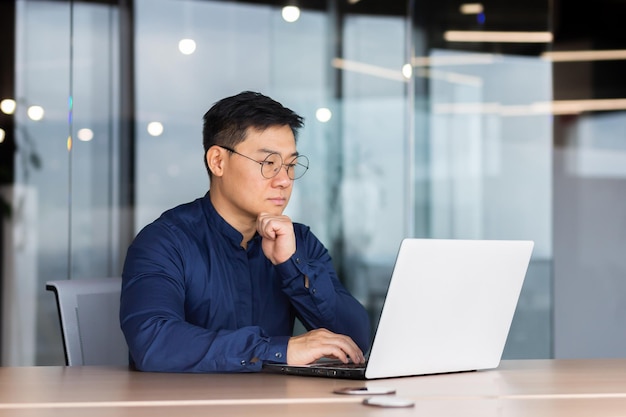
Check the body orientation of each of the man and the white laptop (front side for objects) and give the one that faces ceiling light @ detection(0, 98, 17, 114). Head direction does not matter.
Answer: the white laptop

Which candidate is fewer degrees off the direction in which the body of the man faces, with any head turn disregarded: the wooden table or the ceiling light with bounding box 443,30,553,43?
the wooden table

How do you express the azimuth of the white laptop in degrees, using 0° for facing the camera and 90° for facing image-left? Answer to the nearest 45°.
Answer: approximately 135°

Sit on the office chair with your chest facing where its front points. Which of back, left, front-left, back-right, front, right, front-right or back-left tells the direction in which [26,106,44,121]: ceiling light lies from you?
back-left

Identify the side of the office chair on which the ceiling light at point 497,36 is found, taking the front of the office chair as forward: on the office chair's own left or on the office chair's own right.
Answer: on the office chair's own left

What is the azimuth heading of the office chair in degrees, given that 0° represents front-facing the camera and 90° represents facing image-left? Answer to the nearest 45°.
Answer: approximately 315°

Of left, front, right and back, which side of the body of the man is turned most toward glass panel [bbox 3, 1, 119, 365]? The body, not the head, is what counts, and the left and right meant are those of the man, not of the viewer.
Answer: back

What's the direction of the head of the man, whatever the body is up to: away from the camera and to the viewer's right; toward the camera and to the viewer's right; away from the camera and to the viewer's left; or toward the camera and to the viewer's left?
toward the camera and to the viewer's right

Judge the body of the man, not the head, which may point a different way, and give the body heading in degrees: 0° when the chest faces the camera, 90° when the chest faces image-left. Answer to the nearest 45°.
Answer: approximately 315°

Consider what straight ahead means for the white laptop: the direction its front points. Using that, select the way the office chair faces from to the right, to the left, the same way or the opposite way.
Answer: the opposite way

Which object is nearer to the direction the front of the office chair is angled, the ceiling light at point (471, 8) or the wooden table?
the wooden table

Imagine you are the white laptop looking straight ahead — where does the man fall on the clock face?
The man is roughly at 12 o'clock from the white laptop.

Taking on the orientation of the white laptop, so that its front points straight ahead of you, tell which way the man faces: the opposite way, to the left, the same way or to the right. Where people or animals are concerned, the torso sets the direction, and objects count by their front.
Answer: the opposite way

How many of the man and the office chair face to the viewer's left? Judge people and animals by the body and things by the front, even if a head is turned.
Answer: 0

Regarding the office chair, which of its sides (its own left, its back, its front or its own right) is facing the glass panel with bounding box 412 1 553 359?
left

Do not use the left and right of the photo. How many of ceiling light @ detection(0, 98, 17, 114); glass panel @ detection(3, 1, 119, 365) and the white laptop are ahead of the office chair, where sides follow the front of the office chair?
1
